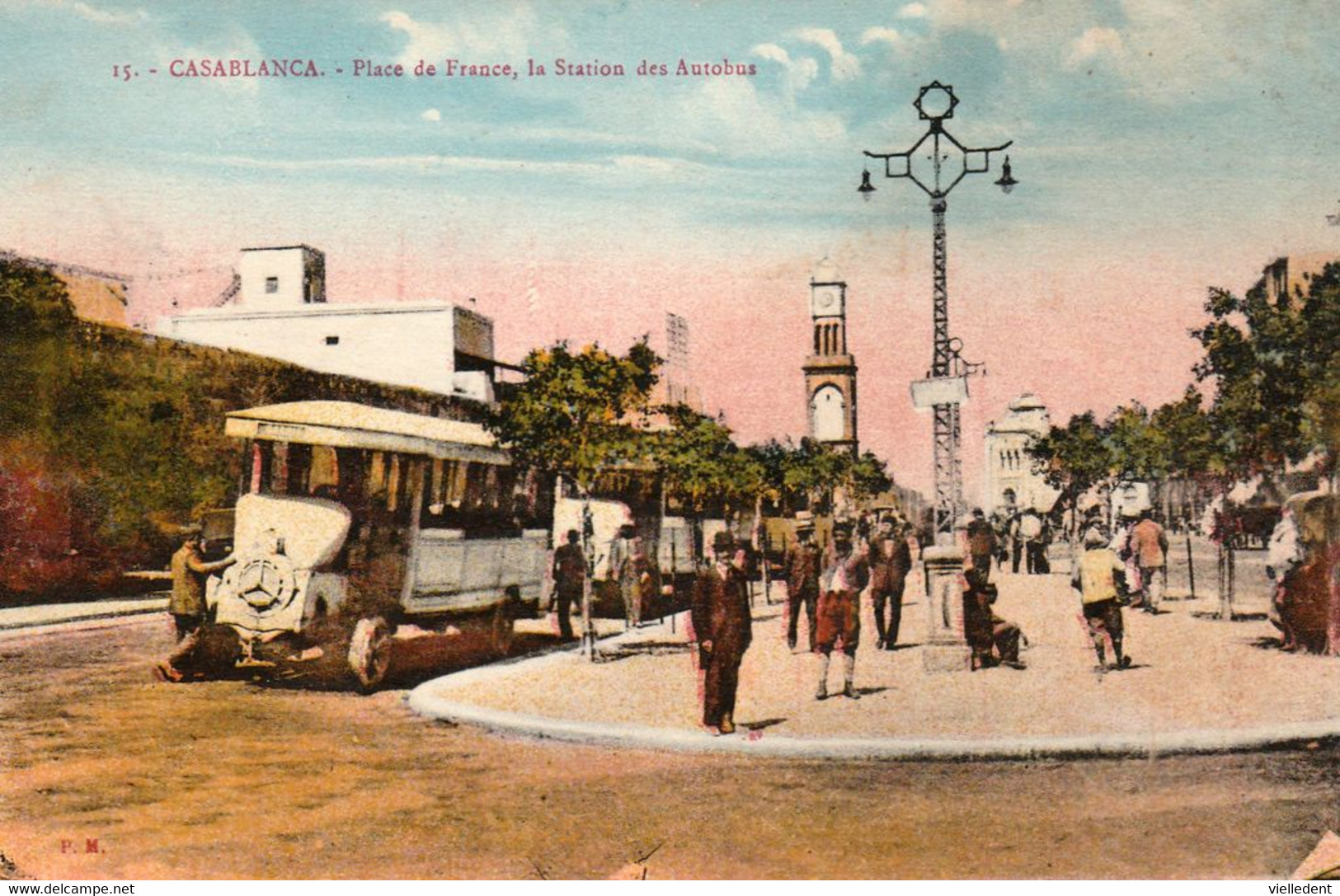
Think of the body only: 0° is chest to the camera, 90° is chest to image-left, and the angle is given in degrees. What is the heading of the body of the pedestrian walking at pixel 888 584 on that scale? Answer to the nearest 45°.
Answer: approximately 0°

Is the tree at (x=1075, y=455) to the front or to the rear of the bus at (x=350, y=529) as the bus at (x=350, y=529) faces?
to the rear

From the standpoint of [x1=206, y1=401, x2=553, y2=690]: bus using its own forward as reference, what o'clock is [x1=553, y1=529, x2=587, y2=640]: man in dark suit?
The man in dark suit is roughly at 6 o'clock from the bus.

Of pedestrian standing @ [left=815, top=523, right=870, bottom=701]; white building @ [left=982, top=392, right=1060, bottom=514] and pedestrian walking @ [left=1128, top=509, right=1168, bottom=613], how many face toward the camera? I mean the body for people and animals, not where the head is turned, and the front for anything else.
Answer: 2

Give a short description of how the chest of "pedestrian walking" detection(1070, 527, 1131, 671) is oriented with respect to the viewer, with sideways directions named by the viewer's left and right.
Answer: facing away from the viewer

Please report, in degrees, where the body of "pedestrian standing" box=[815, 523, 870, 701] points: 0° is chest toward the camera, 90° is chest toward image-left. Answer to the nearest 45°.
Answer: approximately 0°

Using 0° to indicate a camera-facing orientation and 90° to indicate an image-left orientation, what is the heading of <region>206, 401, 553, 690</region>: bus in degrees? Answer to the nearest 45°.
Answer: approximately 45°

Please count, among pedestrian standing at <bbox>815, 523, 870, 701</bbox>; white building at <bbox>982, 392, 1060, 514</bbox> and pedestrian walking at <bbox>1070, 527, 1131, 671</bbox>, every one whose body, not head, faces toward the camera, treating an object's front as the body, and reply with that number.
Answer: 2
